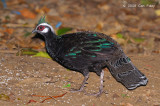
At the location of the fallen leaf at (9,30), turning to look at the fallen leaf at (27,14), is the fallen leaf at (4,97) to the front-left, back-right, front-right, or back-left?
back-right

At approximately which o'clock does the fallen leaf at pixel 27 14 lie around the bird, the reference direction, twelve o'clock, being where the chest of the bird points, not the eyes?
The fallen leaf is roughly at 2 o'clock from the bird.

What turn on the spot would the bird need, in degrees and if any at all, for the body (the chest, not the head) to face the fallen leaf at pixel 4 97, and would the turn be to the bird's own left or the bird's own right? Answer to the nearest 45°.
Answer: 0° — it already faces it

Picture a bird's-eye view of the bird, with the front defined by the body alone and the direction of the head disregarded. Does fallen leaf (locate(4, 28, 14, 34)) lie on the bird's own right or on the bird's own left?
on the bird's own right

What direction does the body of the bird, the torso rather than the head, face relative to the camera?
to the viewer's left
